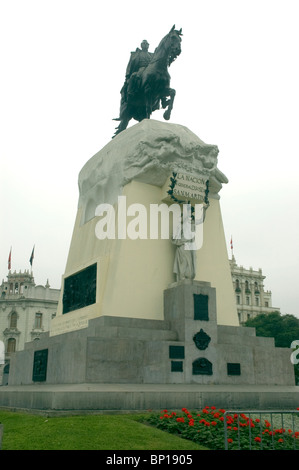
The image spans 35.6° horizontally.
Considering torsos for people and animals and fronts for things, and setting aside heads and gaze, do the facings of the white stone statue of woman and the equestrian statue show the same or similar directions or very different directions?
same or similar directions

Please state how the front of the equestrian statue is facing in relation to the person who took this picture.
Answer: facing the viewer and to the right of the viewer

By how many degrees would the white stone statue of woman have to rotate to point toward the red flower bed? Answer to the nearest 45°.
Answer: approximately 45° to its right

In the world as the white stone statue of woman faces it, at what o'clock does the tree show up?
The tree is roughly at 8 o'clock from the white stone statue of woman.

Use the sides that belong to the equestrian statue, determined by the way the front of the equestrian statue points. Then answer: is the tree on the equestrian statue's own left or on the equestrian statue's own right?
on the equestrian statue's own left

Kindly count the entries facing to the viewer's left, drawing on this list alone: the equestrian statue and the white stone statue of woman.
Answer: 0

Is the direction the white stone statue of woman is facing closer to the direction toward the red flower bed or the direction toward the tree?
the red flower bed
